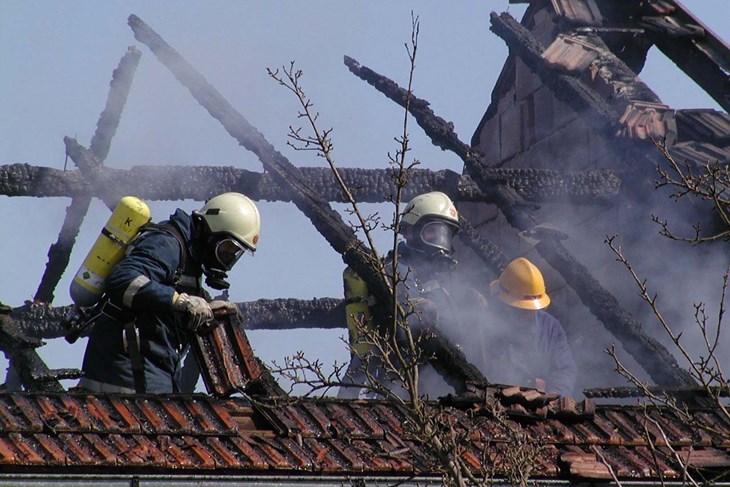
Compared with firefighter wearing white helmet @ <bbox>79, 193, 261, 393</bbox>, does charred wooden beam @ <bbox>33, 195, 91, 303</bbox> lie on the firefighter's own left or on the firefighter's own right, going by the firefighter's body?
on the firefighter's own left

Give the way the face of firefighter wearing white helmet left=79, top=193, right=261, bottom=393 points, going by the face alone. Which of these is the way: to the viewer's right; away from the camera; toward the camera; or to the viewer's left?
to the viewer's right

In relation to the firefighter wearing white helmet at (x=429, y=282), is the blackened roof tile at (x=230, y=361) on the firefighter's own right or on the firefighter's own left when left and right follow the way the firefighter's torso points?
on the firefighter's own right

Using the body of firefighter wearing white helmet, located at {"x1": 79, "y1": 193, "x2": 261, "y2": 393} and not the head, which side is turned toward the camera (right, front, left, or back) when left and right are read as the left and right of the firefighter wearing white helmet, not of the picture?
right

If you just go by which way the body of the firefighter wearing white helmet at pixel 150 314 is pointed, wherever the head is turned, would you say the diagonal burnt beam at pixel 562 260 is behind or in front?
in front

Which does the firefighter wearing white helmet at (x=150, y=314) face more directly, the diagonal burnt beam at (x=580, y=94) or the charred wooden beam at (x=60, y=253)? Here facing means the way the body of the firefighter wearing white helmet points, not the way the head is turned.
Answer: the diagonal burnt beam

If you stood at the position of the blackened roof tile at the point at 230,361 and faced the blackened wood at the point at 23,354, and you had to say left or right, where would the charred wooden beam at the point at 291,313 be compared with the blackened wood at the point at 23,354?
right

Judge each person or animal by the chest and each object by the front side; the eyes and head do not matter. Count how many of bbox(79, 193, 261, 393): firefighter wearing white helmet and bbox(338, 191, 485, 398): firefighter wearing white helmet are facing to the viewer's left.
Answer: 0
